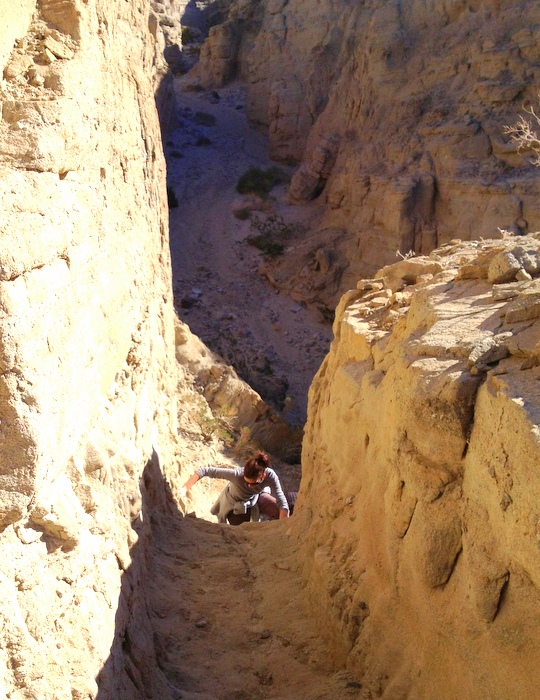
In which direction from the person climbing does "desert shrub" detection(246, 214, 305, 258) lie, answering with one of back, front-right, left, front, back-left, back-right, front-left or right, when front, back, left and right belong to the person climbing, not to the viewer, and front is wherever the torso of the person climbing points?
back

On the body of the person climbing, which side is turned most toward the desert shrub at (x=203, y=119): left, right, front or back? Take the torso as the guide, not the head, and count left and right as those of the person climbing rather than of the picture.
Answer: back

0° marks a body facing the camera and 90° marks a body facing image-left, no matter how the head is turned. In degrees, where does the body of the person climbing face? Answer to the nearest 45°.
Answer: approximately 0°

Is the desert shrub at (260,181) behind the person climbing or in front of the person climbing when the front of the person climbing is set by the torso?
behind

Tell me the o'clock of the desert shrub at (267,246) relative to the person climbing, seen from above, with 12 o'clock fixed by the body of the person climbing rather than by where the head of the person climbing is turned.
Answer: The desert shrub is roughly at 6 o'clock from the person climbing.

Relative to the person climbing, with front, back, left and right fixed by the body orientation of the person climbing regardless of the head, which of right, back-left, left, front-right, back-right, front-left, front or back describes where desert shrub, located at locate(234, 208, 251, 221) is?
back
